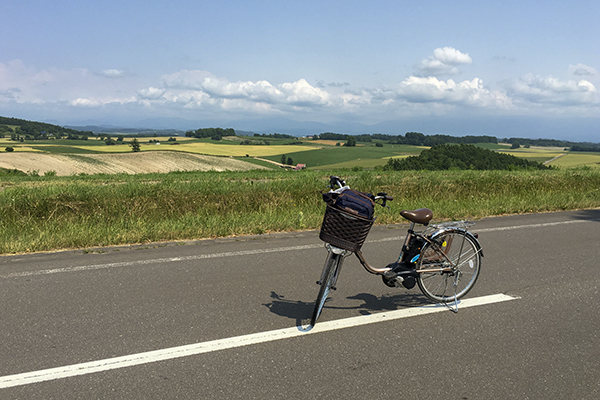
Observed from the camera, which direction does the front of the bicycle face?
facing the viewer and to the left of the viewer
